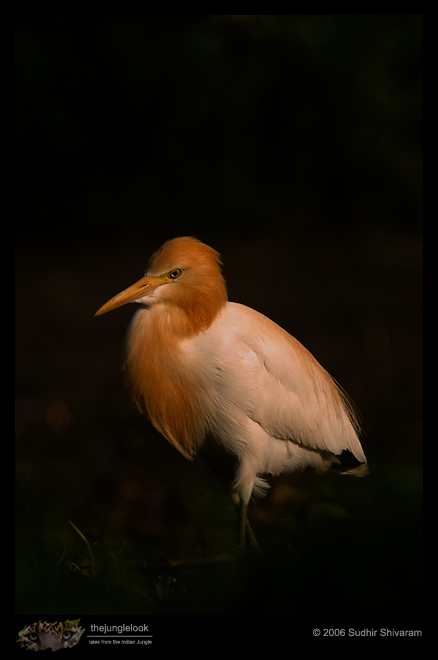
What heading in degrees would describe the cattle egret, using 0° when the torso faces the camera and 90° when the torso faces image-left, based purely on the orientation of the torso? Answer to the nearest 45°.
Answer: approximately 90°
